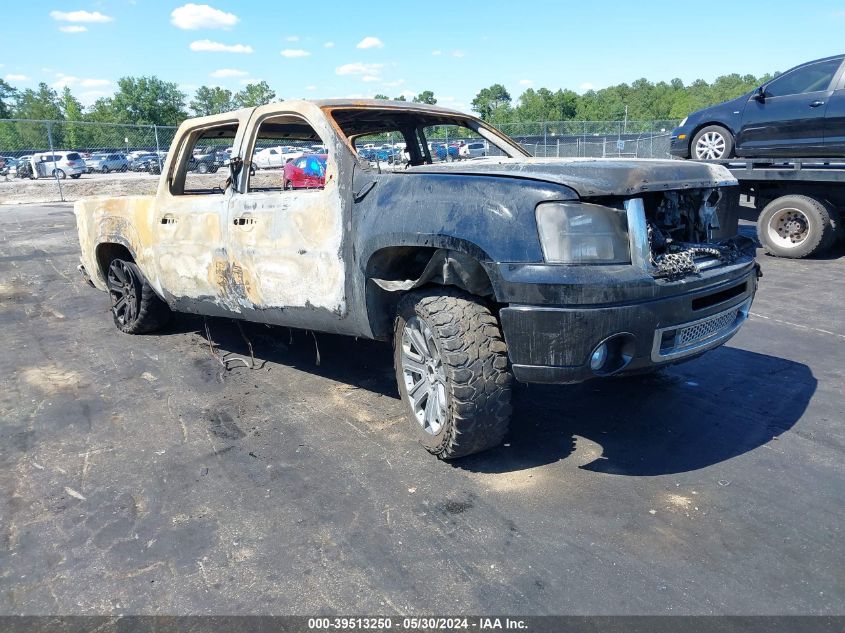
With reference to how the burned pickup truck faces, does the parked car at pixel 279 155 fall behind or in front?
behind

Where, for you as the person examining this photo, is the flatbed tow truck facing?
facing to the right of the viewer

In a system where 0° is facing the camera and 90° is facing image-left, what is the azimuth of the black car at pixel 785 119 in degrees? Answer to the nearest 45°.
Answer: approximately 90°

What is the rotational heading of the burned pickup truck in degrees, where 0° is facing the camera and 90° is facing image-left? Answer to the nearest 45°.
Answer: approximately 315°

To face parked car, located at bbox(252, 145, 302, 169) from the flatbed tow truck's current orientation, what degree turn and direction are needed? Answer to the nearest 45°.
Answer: approximately 180°

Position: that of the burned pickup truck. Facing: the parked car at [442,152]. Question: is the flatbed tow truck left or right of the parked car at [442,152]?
right
